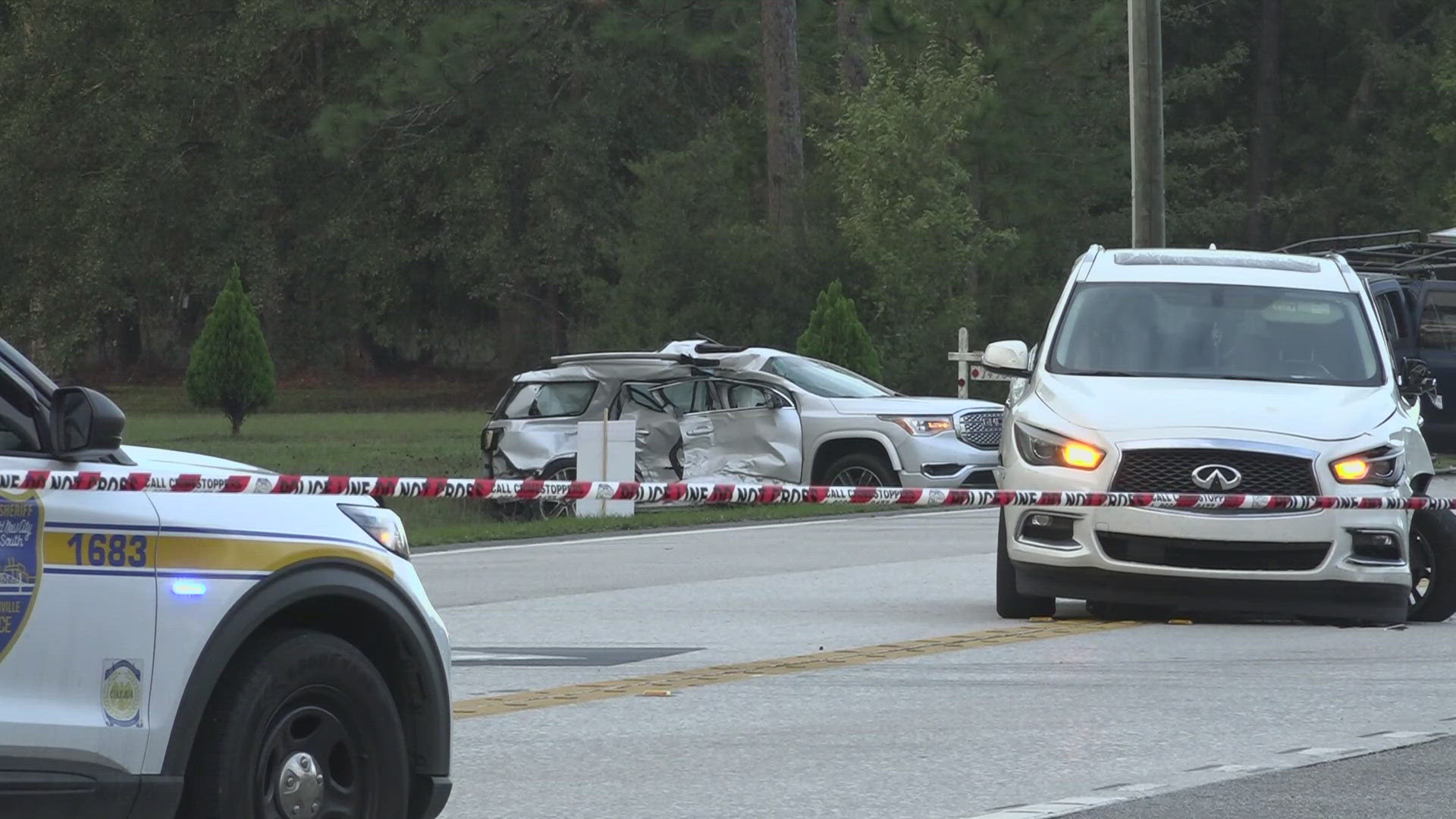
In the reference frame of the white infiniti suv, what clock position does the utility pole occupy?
The utility pole is roughly at 6 o'clock from the white infiniti suv.

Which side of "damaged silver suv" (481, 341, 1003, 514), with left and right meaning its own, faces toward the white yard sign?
right

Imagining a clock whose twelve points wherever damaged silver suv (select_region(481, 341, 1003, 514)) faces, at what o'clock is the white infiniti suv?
The white infiniti suv is roughly at 1 o'clock from the damaged silver suv.

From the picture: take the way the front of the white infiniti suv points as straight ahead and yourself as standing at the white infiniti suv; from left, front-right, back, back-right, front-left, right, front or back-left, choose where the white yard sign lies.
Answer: back-right

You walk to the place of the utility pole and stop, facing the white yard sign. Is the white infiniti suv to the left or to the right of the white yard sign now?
left

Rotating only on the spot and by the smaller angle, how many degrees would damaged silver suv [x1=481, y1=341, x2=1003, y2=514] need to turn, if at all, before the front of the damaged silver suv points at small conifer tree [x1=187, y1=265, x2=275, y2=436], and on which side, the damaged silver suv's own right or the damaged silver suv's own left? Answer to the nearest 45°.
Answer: approximately 180°

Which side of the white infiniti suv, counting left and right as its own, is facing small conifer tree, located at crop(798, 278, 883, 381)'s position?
back

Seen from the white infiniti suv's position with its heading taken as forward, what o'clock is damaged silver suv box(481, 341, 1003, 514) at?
The damaged silver suv is roughly at 5 o'clock from the white infiniti suv.

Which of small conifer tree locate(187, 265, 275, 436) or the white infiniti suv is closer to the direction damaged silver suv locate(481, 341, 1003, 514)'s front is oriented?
the white infiniti suv

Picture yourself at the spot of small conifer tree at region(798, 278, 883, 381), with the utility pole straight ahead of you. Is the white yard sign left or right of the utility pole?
right

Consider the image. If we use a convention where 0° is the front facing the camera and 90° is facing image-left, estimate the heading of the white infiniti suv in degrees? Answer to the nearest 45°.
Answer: approximately 0°

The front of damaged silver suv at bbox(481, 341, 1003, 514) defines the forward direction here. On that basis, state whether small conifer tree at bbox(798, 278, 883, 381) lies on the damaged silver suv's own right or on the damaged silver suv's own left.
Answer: on the damaged silver suv's own left

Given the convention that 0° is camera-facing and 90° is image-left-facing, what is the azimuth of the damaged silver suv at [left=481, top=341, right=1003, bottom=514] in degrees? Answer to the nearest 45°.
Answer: approximately 315°
